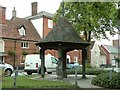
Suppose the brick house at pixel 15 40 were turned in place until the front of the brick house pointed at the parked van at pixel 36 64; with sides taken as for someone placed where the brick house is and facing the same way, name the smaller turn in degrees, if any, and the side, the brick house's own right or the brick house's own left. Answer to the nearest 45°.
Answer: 0° — it already faces it

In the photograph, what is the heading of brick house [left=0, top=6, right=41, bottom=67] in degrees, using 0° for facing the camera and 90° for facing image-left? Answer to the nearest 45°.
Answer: approximately 0°

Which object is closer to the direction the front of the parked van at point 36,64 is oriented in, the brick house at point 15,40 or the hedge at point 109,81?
the brick house

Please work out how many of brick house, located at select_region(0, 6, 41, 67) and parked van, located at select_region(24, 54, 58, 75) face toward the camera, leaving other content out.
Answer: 1

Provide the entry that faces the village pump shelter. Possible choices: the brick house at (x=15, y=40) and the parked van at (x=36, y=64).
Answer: the brick house

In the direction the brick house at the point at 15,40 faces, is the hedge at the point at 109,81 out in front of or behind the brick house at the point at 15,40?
in front
